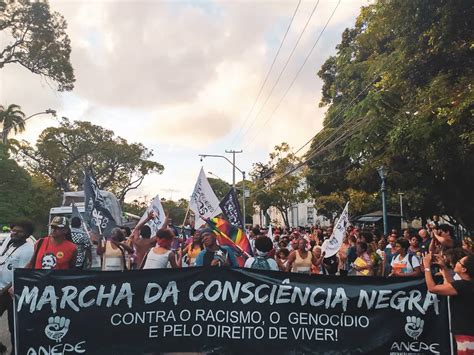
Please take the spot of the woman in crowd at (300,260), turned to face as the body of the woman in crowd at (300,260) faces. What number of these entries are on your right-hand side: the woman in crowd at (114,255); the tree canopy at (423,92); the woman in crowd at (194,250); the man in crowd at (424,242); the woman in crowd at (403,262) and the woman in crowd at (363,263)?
2

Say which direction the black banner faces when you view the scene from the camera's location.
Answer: facing the viewer

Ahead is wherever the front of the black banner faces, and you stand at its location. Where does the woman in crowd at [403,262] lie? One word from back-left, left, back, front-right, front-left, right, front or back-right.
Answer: back-left

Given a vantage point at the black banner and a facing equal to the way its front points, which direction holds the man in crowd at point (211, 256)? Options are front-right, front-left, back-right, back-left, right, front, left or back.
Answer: back

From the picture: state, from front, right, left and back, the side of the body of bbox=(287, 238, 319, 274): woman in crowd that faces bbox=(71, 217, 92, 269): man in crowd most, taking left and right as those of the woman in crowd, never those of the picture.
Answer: right

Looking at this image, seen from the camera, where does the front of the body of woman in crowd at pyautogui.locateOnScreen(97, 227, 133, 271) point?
toward the camera

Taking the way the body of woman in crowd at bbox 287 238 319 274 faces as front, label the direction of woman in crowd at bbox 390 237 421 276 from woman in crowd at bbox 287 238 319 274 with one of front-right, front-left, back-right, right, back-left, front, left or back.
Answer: left

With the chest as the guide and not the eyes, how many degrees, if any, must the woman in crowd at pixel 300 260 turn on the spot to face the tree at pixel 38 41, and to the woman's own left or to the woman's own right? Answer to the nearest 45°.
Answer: approximately 135° to the woman's own right

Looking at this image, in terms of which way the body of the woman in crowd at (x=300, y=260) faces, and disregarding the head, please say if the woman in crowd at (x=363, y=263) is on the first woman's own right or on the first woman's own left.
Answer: on the first woman's own left

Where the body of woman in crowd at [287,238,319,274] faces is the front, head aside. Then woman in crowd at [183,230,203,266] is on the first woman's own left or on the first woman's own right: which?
on the first woman's own right

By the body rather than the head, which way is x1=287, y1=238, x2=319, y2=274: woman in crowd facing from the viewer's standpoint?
toward the camera

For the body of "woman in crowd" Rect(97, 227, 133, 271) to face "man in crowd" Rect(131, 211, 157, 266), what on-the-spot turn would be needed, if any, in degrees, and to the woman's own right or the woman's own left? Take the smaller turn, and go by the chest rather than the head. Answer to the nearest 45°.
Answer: approximately 90° to the woman's own right

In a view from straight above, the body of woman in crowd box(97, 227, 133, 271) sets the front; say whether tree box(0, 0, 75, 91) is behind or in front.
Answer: behind
